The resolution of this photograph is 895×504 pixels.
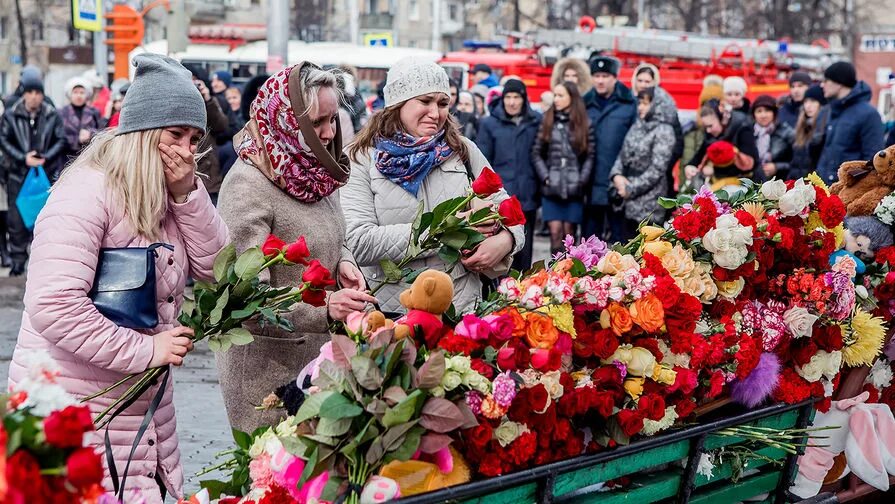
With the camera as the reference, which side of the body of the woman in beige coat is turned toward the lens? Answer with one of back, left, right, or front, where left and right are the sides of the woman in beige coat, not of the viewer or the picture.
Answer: right

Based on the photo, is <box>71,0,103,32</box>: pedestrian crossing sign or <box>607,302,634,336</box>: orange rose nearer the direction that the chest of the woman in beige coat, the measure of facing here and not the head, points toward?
the orange rose

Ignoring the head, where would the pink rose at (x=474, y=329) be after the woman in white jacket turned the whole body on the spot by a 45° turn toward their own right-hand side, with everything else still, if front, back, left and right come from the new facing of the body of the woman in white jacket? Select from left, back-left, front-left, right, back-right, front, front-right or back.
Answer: front

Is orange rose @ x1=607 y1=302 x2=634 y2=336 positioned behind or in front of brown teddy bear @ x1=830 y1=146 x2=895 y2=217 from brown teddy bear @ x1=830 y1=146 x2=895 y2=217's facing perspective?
in front

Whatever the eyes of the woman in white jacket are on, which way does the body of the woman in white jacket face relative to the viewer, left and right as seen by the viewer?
facing the viewer and to the right of the viewer

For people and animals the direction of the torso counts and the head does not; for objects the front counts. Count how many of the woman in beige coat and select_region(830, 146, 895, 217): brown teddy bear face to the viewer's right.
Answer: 1

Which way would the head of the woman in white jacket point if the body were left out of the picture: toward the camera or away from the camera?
toward the camera

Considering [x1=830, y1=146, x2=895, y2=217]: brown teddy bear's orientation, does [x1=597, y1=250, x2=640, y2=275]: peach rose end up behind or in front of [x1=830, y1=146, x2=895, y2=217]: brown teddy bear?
in front

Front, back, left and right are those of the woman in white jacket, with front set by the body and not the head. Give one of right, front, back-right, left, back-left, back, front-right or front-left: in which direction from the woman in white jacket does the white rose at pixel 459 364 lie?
front-right
